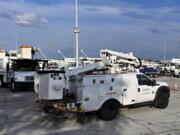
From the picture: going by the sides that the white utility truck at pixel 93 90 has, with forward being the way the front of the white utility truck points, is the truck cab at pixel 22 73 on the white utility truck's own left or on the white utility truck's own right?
on the white utility truck's own left

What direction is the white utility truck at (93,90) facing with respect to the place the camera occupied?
facing away from the viewer and to the right of the viewer
